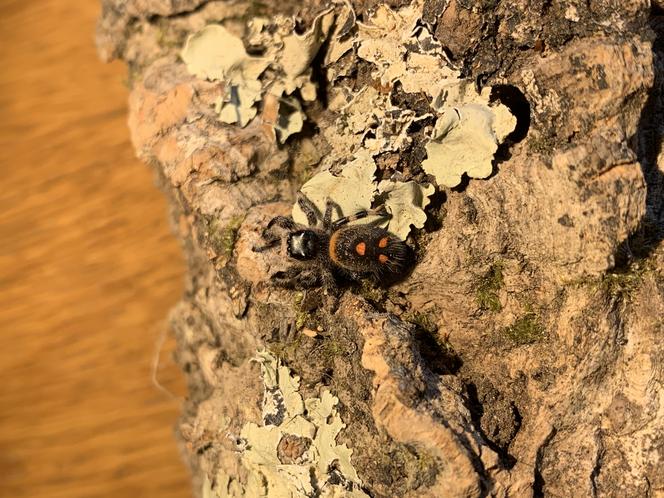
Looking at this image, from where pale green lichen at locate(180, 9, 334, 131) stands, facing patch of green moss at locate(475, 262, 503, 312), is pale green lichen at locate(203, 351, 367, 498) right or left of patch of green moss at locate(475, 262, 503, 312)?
right

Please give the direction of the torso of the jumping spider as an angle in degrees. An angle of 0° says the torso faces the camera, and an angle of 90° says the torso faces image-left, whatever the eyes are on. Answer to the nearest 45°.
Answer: approximately 90°
